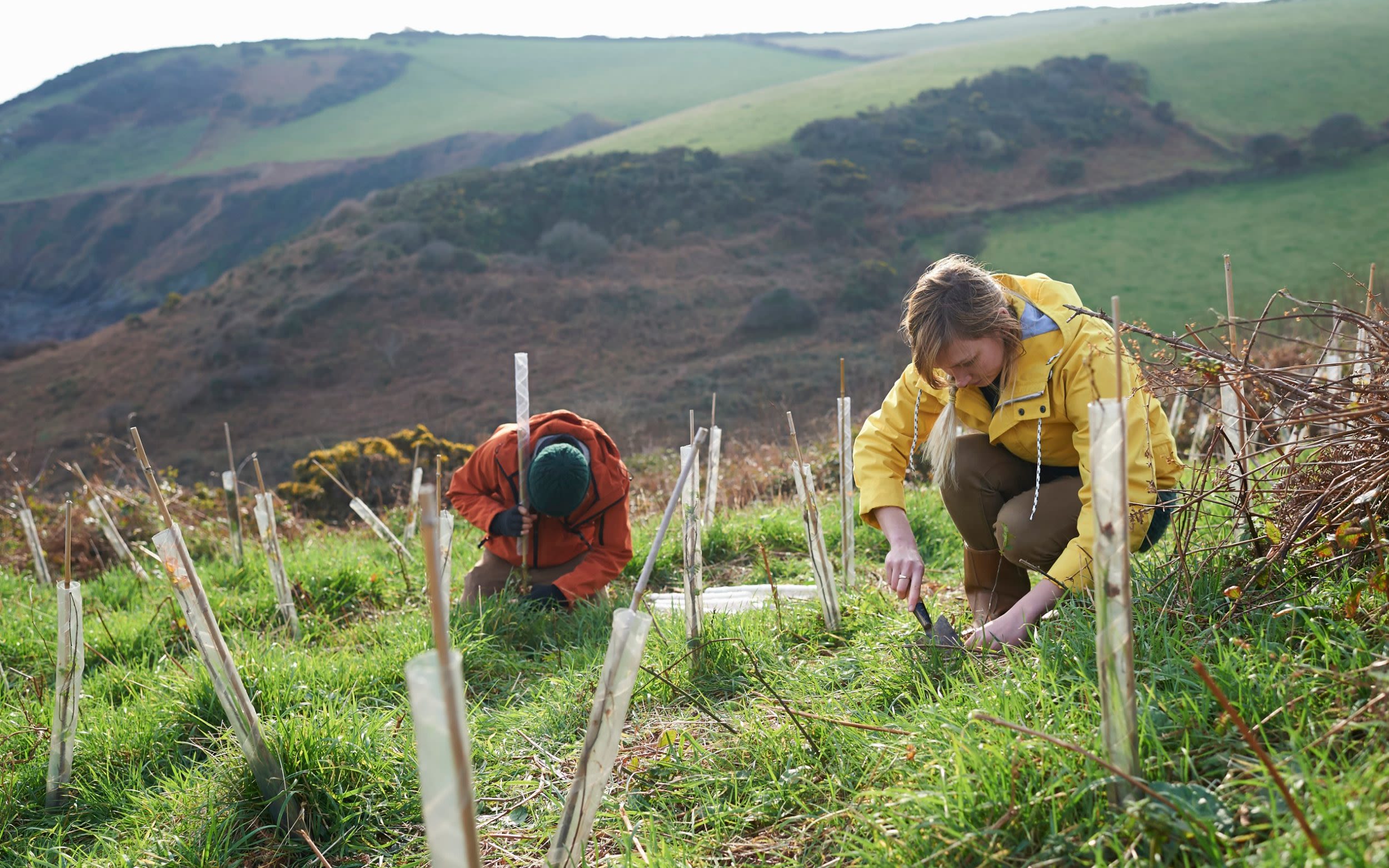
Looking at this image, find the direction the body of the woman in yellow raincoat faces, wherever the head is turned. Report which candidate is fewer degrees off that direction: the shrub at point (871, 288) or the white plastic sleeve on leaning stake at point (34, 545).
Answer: the white plastic sleeve on leaning stake

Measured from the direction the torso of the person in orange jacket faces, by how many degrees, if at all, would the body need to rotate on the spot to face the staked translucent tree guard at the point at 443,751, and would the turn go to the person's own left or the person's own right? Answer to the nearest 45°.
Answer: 0° — they already face it

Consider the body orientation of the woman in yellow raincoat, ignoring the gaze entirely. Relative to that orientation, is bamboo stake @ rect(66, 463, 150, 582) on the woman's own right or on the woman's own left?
on the woman's own right

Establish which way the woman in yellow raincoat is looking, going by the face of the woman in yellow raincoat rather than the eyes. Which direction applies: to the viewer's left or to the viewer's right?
to the viewer's left

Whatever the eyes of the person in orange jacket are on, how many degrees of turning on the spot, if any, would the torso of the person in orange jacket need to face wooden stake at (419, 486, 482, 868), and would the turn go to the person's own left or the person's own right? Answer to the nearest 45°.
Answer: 0° — they already face it

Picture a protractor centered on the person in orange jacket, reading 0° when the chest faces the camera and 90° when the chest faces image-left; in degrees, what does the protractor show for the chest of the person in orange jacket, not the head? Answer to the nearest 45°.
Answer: approximately 0°

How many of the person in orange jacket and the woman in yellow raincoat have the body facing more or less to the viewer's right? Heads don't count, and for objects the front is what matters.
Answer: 0

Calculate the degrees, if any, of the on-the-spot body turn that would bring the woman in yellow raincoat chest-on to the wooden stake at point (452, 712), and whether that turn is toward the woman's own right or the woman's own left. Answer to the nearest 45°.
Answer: approximately 45° to the woman's own left
